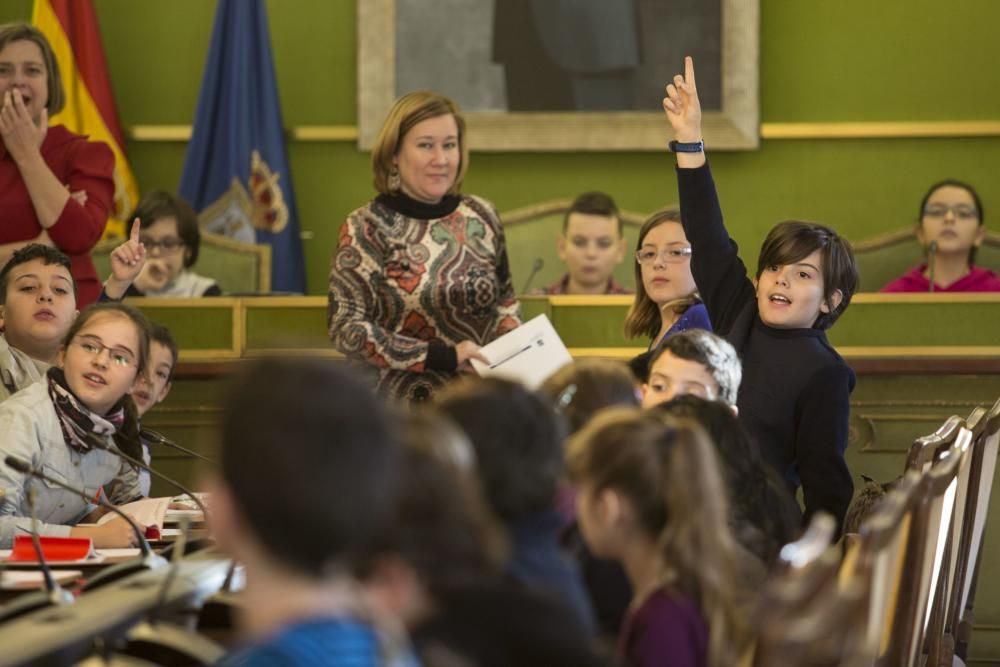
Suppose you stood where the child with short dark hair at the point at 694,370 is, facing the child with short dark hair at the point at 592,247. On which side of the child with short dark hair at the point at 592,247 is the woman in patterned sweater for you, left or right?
left

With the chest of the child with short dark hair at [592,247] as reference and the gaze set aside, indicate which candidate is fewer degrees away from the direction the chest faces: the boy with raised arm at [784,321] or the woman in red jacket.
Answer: the boy with raised arm

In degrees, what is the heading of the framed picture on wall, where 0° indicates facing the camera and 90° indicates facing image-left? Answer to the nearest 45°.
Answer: approximately 0°

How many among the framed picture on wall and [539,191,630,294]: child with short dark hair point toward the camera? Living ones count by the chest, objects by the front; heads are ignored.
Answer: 2

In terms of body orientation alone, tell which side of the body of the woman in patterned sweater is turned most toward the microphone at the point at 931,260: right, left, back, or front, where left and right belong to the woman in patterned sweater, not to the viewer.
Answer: left

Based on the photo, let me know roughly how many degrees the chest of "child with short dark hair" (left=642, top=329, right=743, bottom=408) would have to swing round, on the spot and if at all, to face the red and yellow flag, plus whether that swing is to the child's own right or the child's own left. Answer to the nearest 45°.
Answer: approximately 90° to the child's own right

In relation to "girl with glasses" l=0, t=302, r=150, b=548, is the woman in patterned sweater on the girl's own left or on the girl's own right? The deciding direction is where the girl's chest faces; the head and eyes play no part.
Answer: on the girl's own left

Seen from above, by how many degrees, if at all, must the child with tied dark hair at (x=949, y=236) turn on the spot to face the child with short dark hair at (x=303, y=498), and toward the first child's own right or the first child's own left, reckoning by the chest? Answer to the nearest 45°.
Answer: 0° — they already face them

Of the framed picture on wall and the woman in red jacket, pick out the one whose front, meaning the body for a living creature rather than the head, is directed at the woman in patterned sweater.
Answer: the framed picture on wall

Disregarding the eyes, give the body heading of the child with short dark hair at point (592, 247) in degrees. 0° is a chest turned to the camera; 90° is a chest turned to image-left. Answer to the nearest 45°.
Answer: approximately 0°

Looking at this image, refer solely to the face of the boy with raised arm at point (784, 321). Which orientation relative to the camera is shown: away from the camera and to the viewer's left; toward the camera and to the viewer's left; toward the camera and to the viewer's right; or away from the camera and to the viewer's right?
toward the camera and to the viewer's left
